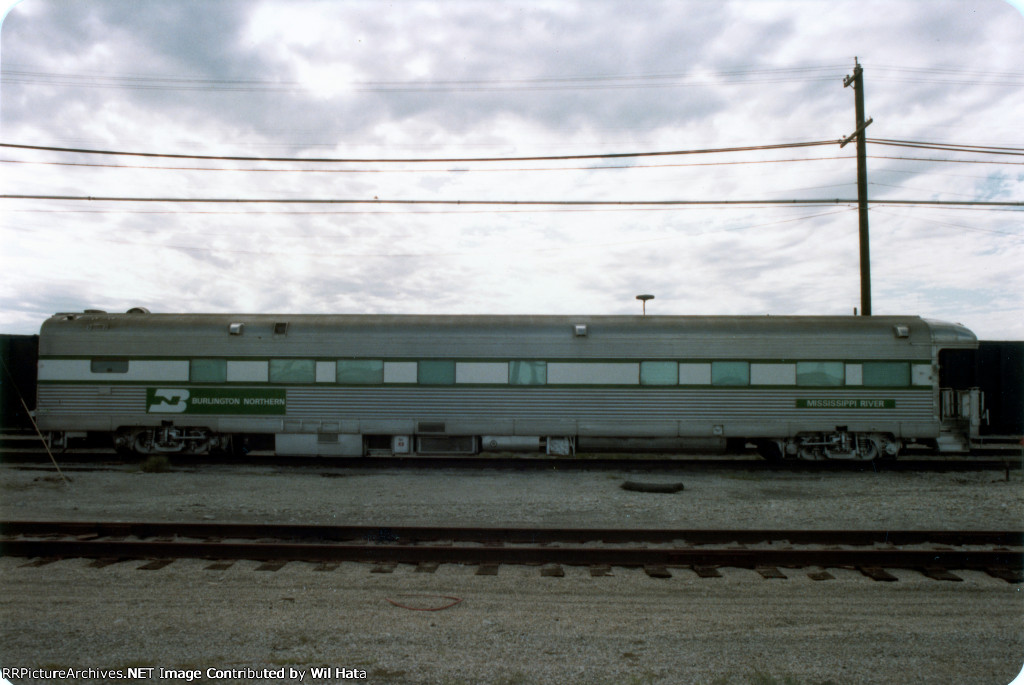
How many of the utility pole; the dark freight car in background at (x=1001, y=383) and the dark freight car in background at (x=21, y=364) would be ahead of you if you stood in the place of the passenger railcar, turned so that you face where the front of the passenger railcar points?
1

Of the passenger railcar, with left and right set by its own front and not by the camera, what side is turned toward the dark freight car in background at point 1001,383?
back

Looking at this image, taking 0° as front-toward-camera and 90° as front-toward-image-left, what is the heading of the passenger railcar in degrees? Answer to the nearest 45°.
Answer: approximately 90°

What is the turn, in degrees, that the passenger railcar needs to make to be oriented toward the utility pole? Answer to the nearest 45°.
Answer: approximately 180°

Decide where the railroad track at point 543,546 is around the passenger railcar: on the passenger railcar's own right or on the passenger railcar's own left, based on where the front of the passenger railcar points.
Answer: on the passenger railcar's own left

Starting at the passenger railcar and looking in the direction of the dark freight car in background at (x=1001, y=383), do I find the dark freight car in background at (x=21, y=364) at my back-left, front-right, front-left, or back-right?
back-left

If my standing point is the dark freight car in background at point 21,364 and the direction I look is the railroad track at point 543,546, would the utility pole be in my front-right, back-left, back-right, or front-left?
front-left

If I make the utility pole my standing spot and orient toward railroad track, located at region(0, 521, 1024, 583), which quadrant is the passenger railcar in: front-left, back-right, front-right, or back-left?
front-right

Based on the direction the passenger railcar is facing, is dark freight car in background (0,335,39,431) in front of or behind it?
in front
